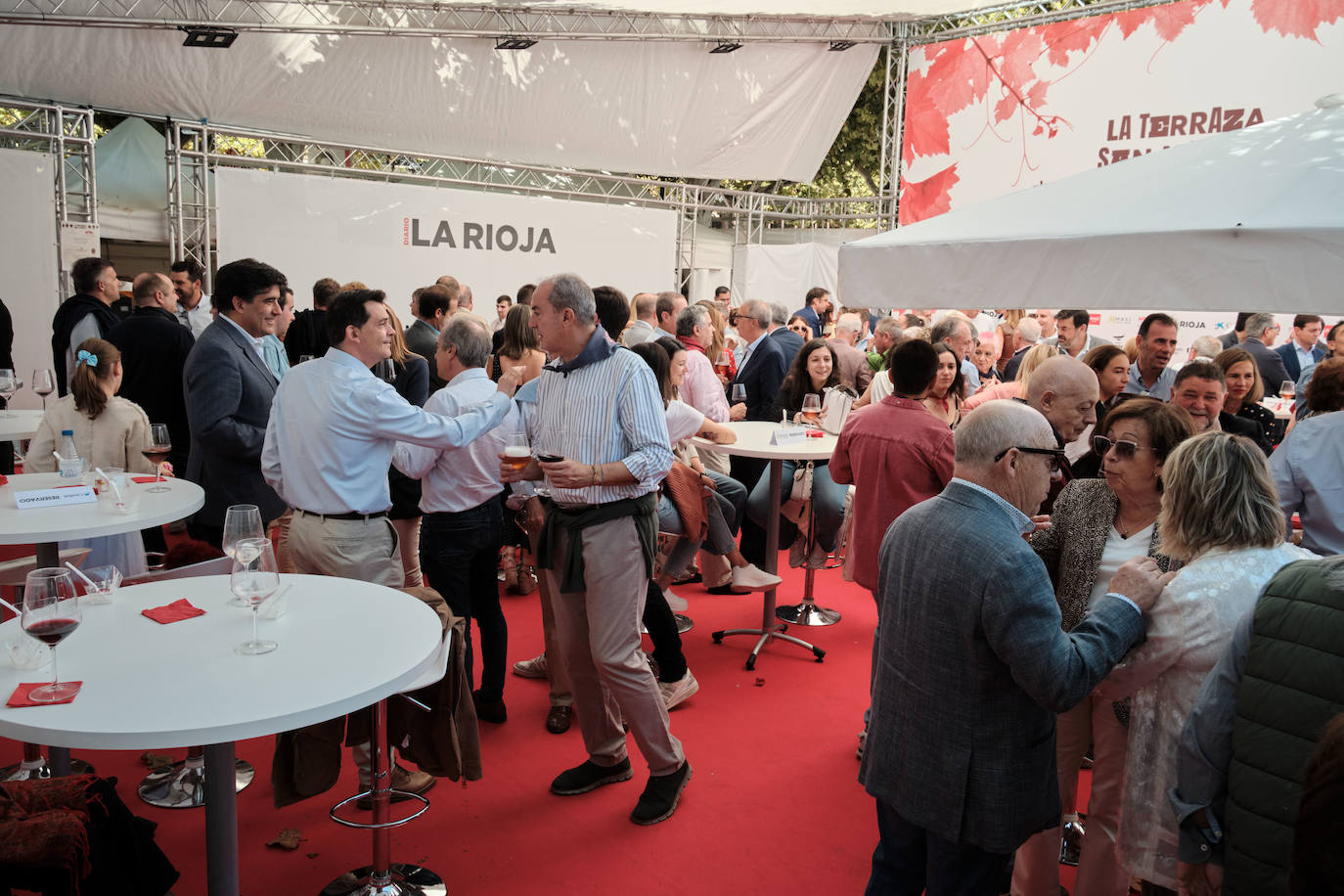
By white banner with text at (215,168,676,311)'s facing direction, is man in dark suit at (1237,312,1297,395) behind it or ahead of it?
ahead

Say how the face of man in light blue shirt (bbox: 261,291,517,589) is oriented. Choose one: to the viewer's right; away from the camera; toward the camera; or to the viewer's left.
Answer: to the viewer's right

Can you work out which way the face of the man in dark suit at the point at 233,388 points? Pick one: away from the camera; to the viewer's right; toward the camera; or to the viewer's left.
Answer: to the viewer's right

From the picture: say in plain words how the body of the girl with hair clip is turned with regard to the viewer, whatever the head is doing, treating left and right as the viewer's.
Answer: facing away from the viewer

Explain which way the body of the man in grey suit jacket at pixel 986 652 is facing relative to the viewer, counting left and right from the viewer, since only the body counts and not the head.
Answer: facing away from the viewer and to the right of the viewer

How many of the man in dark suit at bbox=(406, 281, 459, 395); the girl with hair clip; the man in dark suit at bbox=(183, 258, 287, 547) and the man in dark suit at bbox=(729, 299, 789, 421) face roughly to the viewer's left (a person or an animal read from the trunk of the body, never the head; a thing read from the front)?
1

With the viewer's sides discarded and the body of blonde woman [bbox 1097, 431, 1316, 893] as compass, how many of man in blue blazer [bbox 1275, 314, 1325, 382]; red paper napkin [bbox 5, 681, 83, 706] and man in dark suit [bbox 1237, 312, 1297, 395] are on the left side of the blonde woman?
1

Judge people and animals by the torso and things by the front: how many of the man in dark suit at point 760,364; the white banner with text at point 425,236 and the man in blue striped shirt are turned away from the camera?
0

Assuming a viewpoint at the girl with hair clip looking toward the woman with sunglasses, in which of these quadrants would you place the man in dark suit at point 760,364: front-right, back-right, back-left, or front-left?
front-left

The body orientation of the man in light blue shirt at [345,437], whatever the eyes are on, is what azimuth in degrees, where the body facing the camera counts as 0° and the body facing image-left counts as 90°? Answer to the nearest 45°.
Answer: approximately 225°

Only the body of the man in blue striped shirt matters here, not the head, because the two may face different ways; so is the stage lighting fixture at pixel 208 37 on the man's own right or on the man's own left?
on the man's own right

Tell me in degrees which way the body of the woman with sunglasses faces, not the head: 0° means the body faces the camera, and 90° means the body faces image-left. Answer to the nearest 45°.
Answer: approximately 0°

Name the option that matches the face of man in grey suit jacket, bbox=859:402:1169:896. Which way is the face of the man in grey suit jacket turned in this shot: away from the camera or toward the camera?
away from the camera

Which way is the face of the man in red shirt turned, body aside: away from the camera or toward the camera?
away from the camera

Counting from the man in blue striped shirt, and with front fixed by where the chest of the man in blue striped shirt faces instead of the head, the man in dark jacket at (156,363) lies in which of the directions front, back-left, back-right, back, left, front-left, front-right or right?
right
